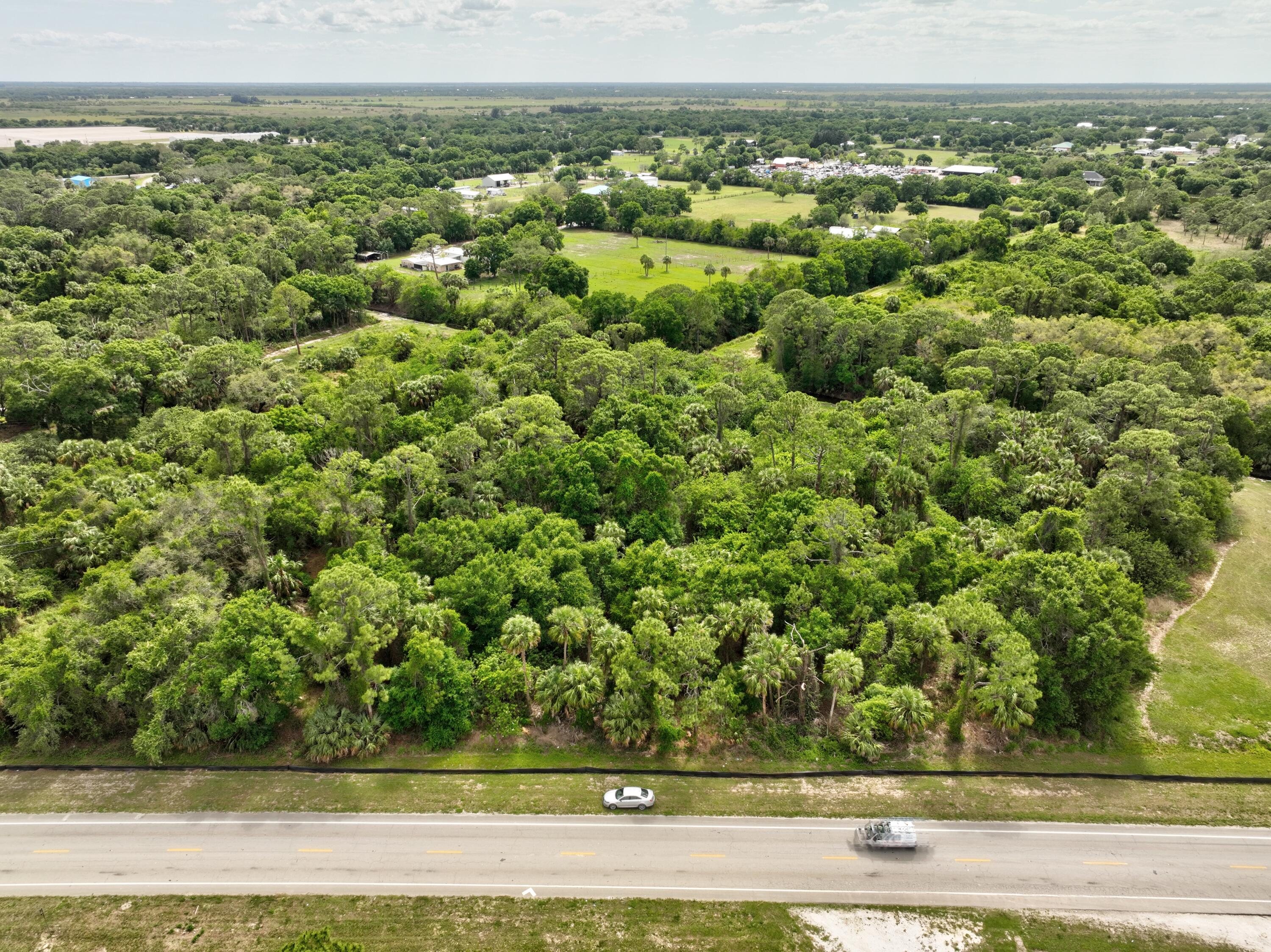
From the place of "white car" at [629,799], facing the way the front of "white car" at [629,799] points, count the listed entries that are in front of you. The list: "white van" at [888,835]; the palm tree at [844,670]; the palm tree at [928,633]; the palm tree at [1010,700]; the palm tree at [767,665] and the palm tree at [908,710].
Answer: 0

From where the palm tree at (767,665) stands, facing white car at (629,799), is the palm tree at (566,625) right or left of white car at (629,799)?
right

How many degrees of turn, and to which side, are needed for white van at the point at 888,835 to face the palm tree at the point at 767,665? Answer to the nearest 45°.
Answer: approximately 45° to its right

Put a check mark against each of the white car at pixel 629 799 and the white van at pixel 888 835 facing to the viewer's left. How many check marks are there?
2

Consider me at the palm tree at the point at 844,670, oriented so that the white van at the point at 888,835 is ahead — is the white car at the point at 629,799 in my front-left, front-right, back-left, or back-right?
front-right

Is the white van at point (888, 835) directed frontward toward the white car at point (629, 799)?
yes

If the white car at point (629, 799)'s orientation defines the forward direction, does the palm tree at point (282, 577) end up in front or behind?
in front

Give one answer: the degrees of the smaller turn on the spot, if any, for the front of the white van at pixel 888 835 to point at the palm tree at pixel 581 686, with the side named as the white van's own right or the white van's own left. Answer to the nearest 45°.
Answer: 0° — it already faces it

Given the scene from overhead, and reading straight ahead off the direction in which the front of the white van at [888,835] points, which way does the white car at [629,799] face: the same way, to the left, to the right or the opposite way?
the same way

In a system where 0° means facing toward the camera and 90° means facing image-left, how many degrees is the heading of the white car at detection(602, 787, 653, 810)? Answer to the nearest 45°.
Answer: approximately 90°

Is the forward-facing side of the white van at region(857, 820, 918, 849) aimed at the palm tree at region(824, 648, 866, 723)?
no

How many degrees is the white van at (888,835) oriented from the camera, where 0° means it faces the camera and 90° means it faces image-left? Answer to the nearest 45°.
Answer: approximately 90°

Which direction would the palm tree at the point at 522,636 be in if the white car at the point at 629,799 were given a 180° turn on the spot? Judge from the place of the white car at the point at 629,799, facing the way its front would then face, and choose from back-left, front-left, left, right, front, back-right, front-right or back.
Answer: back-left

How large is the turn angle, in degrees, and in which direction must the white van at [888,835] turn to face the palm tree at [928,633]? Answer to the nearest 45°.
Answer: approximately 90° to its right
